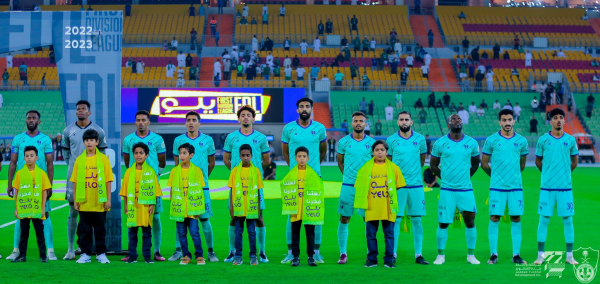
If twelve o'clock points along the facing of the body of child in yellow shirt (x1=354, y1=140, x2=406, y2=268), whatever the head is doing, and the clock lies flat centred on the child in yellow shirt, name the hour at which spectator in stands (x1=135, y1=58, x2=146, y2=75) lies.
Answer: The spectator in stands is roughly at 5 o'clock from the child in yellow shirt.

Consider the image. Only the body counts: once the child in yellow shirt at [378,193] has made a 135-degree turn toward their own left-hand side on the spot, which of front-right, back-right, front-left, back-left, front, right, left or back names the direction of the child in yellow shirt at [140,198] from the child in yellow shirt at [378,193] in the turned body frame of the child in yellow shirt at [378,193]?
back-left

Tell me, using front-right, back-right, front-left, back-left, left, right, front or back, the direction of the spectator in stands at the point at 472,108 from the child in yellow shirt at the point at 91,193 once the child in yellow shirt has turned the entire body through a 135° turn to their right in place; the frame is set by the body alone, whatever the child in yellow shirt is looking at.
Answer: right

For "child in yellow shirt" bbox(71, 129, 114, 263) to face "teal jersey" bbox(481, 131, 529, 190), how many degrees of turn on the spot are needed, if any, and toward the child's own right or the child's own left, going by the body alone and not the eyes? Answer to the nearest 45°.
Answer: approximately 90° to the child's own left

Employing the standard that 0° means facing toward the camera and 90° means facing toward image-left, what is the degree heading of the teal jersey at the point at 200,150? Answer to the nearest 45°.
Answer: approximately 0°

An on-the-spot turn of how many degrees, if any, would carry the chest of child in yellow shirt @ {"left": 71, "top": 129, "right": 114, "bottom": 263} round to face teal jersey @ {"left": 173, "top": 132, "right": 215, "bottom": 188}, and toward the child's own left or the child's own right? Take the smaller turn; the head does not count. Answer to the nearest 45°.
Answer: approximately 90° to the child's own left

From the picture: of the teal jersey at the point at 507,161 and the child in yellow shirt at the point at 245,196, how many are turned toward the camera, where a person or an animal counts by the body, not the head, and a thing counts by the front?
2

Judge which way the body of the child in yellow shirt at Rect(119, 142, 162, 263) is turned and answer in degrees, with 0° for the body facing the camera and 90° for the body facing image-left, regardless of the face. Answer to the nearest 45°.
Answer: approximately 0°

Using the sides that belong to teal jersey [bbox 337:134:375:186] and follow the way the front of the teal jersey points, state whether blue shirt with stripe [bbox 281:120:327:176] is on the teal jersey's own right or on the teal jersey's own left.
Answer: on the teal jersey's own right

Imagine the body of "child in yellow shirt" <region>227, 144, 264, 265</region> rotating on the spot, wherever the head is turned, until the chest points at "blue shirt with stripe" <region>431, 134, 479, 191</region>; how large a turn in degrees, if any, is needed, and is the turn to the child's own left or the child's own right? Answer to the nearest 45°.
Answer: approximately 90° to the child's own left

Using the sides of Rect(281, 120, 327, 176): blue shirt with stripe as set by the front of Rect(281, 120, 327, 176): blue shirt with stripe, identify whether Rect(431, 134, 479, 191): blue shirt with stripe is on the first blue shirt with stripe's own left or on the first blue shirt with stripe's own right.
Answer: on the first blue shirt with stripe's own left
